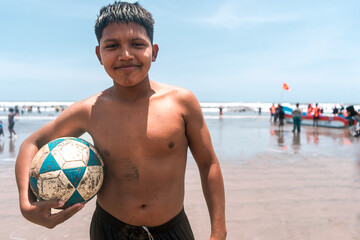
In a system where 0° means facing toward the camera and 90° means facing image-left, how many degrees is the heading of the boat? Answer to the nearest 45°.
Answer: approximately 90°

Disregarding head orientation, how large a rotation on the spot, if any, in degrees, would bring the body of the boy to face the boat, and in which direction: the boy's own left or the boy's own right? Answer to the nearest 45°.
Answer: approximately 135° to the boy's own left

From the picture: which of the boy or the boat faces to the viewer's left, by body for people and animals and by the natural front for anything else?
the boat

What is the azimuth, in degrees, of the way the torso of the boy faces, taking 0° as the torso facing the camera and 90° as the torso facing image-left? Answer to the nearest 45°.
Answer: approximately 0°

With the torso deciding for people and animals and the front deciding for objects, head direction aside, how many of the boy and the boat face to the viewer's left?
1

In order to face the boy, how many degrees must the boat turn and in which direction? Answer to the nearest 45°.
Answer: approximately 90° to its left
